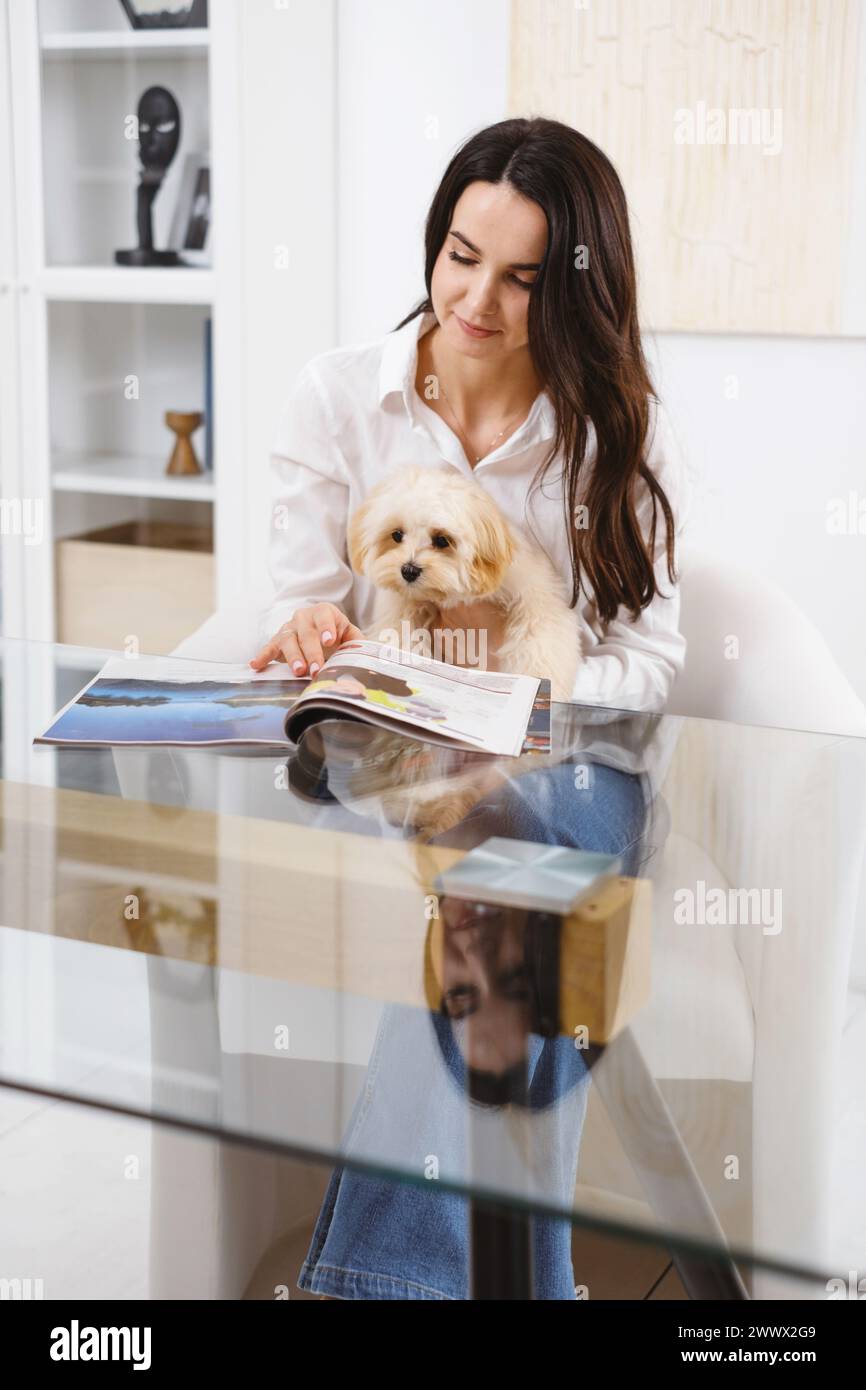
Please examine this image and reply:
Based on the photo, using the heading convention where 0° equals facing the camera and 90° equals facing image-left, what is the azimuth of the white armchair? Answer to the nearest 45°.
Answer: approximately 0°

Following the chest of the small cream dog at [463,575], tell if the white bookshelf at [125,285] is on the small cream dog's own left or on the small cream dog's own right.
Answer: on the small cream dog's own right

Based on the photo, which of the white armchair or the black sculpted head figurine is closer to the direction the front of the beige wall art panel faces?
the white armchair

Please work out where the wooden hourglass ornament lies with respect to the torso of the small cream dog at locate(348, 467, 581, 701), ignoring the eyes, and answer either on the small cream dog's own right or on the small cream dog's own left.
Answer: on the small cream dog's own right

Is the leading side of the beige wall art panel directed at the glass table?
yes

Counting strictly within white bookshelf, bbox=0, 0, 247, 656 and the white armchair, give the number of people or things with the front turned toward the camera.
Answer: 2

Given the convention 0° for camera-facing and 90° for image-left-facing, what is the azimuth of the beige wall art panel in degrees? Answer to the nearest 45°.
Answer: approximately 0°
